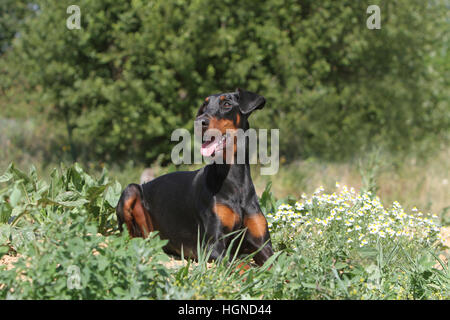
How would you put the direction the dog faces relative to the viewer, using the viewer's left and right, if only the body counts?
facing the viewer and to the right of the viewer
